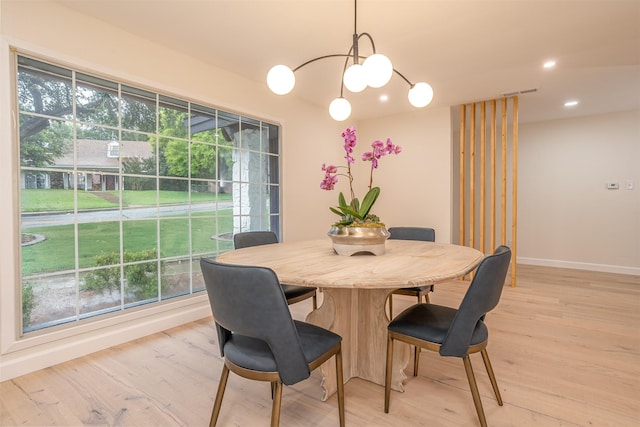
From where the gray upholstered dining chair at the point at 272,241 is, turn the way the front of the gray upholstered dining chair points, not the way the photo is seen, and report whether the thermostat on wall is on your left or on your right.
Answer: on your left

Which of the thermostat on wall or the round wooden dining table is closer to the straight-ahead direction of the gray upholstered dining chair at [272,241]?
the round wooden dining table

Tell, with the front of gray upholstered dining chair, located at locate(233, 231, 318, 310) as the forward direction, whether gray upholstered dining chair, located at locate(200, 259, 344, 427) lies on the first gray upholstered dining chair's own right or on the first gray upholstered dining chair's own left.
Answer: on the first gray upholstered dining chair's own right

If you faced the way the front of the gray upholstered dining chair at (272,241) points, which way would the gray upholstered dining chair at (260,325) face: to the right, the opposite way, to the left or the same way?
to the left

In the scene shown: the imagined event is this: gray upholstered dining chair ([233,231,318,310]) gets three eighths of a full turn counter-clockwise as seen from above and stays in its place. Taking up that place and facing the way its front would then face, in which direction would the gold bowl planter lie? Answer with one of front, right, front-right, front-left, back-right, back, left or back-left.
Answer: back-right

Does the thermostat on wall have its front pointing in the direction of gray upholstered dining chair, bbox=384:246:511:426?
yes

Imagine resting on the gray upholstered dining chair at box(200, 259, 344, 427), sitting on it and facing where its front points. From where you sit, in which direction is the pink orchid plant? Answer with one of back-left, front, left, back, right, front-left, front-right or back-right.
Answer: front

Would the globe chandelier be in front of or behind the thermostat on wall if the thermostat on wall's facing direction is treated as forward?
in front

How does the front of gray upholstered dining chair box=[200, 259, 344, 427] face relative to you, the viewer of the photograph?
facing away from the viewer and to the right of the viewer

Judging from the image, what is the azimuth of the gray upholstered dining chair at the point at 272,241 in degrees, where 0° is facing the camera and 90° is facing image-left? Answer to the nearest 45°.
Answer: approximately 315°

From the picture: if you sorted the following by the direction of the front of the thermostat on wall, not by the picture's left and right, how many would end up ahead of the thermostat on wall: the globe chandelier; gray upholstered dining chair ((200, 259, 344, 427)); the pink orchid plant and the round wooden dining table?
4

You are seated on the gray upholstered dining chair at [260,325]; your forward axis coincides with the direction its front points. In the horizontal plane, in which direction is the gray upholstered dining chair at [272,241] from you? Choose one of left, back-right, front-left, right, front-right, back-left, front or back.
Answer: front-left

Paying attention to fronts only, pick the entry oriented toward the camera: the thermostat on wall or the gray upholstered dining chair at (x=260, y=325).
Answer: the thermostat on wall

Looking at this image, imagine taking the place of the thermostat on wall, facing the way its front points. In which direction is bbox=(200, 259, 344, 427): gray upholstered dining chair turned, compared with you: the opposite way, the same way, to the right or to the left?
the opposite way

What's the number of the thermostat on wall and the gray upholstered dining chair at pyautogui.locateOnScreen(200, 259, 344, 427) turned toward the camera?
1

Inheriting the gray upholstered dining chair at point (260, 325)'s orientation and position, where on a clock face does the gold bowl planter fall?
The gold bowl planter is roughly at 12 o'clock from the gray upholstered dining chair.

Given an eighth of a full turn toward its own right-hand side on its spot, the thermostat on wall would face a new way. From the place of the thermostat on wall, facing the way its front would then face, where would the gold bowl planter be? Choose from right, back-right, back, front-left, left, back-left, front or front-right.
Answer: front-left

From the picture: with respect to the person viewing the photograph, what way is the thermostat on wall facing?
facing the viewer
